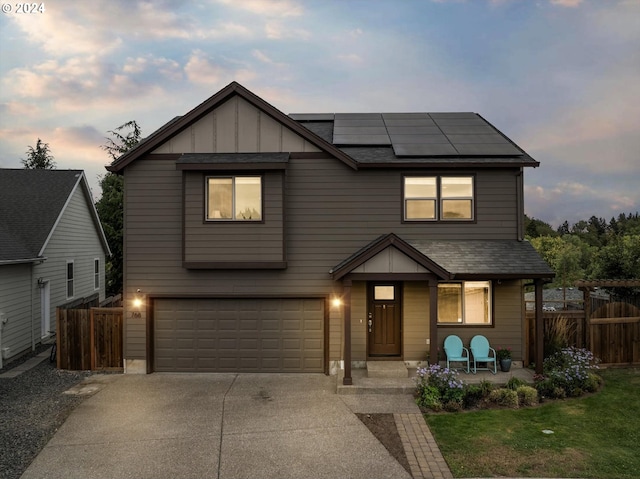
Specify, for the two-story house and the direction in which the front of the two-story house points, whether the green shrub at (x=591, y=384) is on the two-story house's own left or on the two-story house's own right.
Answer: on the two-story house's own left

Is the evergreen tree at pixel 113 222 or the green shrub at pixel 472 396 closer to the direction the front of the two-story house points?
the green shrub

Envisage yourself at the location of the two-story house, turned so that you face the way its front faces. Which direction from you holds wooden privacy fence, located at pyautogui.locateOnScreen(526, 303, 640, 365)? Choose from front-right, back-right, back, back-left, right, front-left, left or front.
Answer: left

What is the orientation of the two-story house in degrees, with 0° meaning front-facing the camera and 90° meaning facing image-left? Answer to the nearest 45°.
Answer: approximately 0°
